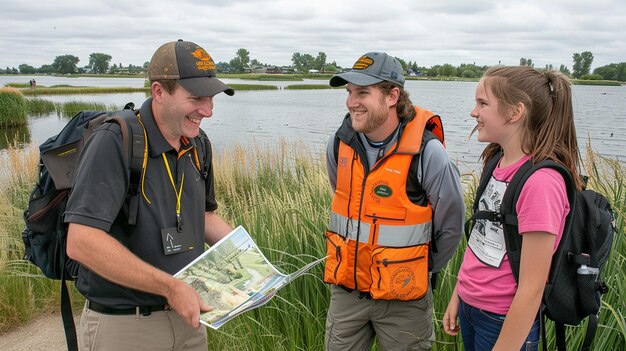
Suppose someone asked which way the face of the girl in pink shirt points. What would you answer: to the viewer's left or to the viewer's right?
to the viewer's left

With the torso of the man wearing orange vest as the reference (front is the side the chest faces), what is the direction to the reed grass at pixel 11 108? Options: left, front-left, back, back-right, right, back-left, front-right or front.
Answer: right

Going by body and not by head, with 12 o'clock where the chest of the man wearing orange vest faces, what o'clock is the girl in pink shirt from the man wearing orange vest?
The girl in pink shirt is roughly at 9 o'clock from the man wearing orange vest.

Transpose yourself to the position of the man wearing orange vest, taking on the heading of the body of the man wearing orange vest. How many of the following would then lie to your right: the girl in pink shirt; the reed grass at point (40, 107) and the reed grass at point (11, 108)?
2

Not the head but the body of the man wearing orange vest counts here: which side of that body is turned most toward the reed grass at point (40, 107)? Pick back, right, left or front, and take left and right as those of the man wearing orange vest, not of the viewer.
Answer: right

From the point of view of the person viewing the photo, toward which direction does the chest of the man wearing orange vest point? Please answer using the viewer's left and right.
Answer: facing the viewer and to the left of the viewer
